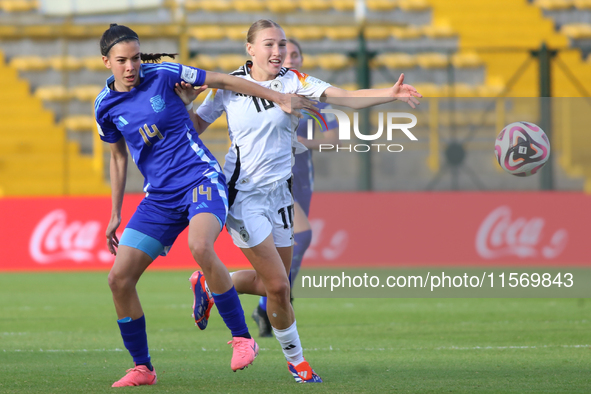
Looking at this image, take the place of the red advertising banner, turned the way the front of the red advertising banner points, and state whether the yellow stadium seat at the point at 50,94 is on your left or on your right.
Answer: on your right

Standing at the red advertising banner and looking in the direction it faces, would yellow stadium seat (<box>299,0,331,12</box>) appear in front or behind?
behind

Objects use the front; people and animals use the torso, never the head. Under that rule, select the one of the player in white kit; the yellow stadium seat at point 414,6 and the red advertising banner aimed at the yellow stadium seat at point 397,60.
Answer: the yellow stadium seat at point 414,6

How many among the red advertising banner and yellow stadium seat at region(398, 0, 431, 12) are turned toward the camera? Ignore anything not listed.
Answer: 2

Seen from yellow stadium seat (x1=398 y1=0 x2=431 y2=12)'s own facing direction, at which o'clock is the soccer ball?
The soccer ball is roughly at 12 o'clock from the yellow stadium seat.

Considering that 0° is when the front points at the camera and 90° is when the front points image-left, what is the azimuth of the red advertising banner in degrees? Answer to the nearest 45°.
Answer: approximately 0°

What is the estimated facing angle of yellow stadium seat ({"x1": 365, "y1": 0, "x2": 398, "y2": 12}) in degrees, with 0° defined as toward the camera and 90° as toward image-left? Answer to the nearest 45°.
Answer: approximately 0°

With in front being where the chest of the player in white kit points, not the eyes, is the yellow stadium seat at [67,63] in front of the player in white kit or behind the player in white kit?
behind

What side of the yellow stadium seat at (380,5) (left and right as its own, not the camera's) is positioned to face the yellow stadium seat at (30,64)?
right

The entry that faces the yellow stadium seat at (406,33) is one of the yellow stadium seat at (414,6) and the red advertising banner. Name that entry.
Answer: the yellow stadium seat at (414,6)

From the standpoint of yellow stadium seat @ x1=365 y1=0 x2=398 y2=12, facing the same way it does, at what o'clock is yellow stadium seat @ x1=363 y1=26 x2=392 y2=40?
yellow stadium seat @ x1=363 y1=26 x2=392 y2=40 is roughly at 12 o'clock from yellow stadium seat @ x1=365 y1=0 x2=398 y2=12.

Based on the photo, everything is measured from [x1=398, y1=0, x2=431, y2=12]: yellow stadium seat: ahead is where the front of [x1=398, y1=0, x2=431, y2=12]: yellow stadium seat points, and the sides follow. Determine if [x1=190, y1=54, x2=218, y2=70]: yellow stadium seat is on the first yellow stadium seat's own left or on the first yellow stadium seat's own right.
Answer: on the first yellow stadium seat's own right

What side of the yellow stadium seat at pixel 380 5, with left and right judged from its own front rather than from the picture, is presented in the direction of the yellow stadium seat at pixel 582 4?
left
